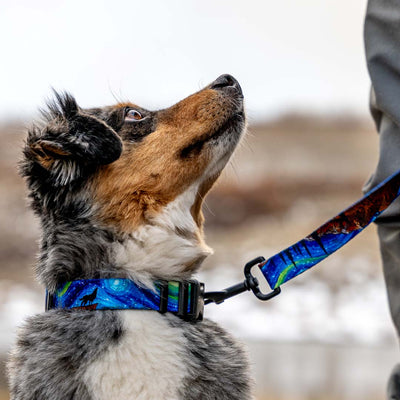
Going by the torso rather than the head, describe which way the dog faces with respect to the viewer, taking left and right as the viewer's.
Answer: facing the viewer and to the right of the viewer
